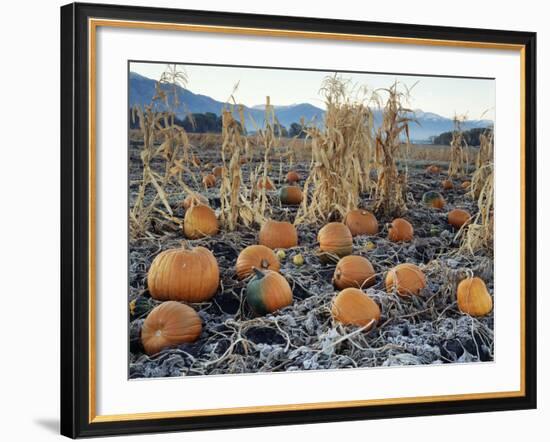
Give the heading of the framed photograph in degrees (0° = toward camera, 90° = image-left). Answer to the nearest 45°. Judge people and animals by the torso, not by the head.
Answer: approximately 315°
